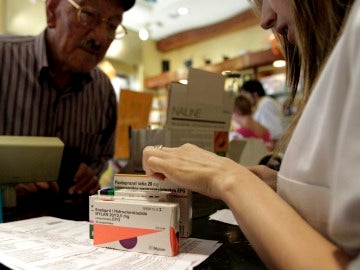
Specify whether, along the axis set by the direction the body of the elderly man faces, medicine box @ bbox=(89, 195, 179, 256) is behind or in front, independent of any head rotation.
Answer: in front

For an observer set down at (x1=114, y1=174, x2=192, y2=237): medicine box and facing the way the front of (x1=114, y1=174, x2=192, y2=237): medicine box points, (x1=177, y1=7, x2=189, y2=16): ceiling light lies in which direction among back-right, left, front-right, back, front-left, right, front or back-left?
back

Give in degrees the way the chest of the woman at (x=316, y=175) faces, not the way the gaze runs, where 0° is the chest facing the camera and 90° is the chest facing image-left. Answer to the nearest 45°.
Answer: approximately 90°

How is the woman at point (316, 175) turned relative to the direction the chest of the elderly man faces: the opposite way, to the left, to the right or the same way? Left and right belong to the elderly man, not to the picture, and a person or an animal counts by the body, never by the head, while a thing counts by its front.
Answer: the opposite way

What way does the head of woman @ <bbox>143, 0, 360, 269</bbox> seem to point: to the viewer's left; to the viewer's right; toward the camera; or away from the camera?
to the viewer's left

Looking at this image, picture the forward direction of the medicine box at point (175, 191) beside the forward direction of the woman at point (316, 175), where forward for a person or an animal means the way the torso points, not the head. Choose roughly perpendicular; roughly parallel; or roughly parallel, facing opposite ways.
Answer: roughly perpendicular

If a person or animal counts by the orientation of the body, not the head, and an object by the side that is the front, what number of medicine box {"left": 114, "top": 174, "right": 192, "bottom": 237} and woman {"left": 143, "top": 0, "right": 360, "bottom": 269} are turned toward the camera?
1
